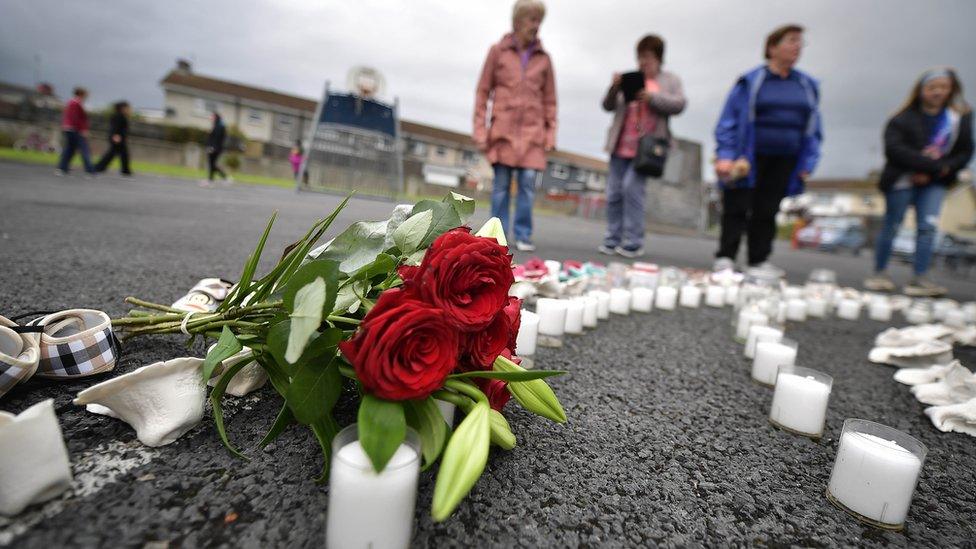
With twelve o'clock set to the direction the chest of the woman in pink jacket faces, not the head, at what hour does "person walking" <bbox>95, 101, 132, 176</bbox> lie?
The person walking is roughly at 4 o'clock from the woman in pink jacket.

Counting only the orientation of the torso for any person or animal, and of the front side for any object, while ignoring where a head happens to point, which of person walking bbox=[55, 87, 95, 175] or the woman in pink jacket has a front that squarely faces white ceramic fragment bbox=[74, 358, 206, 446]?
the woman in pink jacket

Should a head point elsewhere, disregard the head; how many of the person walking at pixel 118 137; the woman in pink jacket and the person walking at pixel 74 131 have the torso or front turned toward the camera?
1

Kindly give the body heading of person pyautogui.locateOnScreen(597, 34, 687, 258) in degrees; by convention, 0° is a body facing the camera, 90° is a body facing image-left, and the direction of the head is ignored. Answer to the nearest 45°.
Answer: approximately 45°

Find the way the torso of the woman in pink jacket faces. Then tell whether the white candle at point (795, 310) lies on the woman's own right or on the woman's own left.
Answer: on the woman's own left

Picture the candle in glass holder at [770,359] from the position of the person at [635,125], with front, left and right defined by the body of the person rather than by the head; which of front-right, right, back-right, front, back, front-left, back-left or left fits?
front-left
